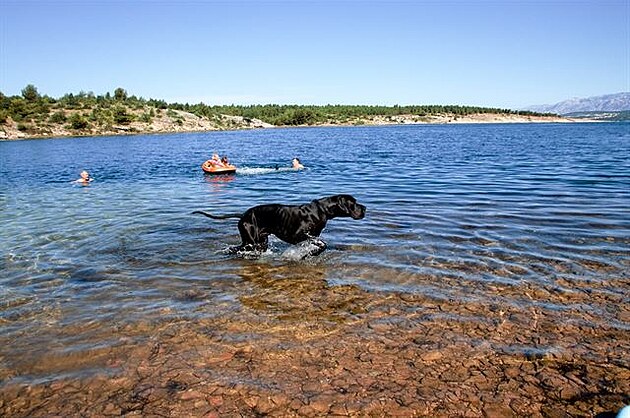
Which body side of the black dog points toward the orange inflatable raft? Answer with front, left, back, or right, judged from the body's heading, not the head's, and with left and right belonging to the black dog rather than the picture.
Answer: left

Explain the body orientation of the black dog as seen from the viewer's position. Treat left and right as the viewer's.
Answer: facing to the right of the viewer
